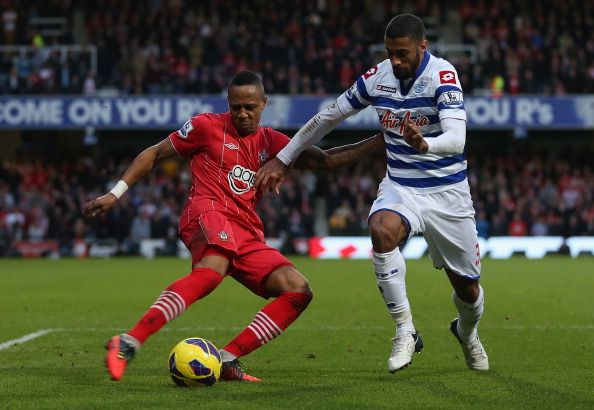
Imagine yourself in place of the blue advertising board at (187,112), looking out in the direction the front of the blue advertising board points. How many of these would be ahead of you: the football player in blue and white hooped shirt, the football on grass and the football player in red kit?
3

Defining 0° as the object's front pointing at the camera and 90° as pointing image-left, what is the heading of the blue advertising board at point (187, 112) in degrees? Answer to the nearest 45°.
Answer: approximately 0°

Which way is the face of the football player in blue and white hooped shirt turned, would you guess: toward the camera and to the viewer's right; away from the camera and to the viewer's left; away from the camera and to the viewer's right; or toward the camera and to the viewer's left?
toward the camera and to the viewer's left

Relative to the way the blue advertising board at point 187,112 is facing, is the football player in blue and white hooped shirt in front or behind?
in front

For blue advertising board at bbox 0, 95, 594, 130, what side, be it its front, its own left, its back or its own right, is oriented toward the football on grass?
front
